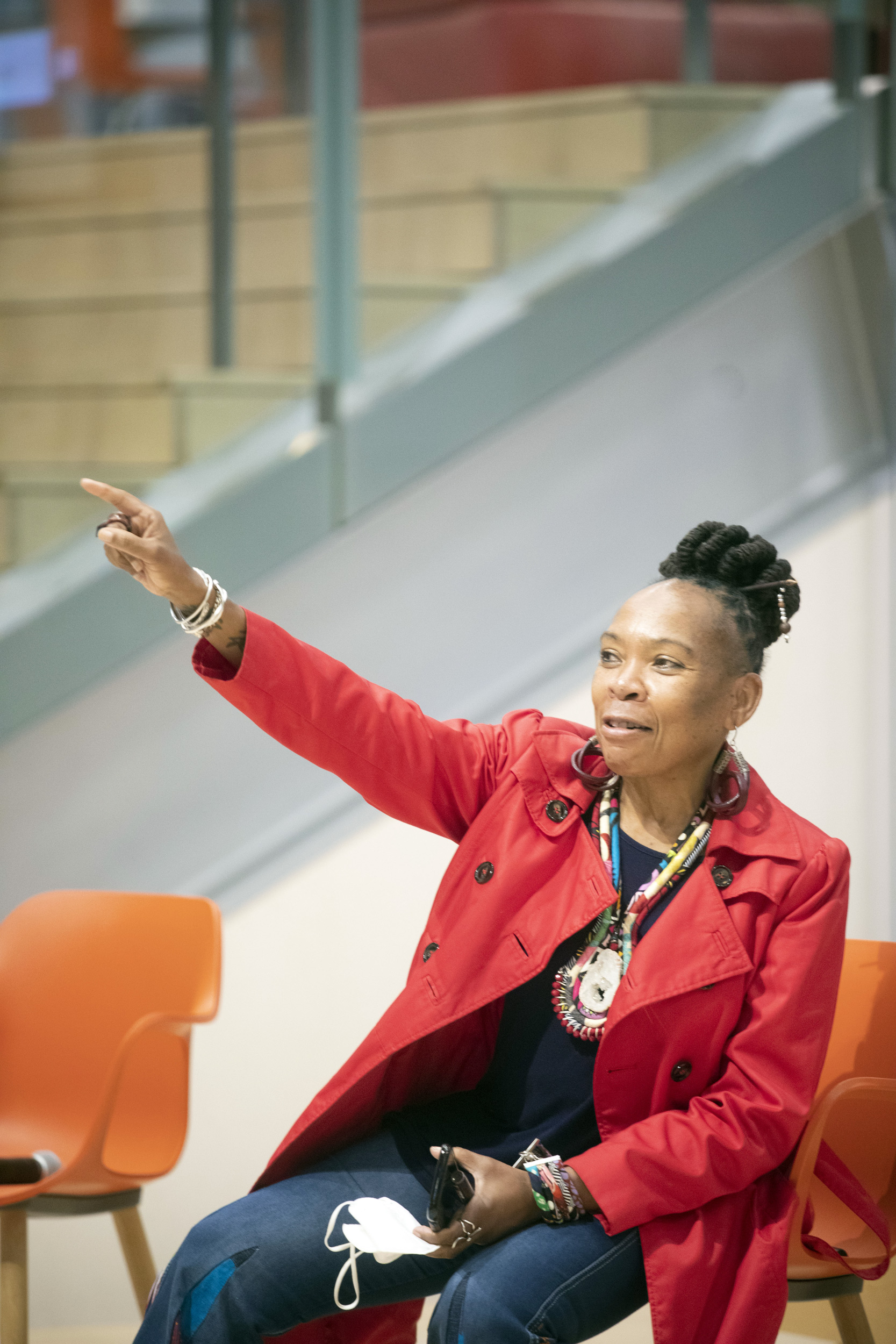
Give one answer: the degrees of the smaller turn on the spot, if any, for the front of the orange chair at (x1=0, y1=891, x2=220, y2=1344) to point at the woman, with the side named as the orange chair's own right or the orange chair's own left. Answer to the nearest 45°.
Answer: approximately 90° to the orange chair's own left

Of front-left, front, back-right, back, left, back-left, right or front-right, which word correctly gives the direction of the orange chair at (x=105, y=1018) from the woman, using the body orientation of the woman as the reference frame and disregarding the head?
right

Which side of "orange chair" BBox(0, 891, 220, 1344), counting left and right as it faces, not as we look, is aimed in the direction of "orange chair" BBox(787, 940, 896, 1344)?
left

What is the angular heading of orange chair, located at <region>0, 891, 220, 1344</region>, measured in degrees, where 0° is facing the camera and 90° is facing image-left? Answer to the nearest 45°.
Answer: approximately 45°

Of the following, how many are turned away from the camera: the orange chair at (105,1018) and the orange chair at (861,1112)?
0
